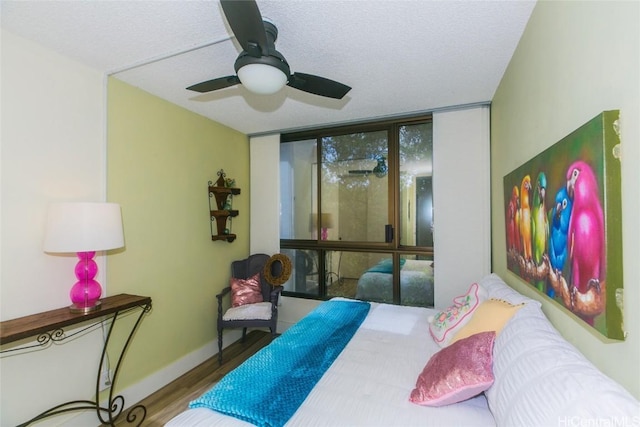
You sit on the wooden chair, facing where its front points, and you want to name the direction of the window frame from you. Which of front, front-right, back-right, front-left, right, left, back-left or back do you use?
left

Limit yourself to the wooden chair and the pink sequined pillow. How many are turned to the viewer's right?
0

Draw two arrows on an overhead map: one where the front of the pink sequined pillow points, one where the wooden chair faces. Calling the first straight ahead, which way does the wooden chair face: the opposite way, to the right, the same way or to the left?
to the left

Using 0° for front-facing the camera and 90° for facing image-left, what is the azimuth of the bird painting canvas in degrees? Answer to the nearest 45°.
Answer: approximately 45°

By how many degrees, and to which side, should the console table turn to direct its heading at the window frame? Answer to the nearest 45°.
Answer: approximately 45° to its left

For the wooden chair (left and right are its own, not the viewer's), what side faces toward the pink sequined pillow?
front

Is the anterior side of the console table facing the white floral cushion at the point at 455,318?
yes

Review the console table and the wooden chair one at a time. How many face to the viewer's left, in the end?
0

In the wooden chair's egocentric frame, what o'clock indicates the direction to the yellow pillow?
The yellow pillow is roughly at 11 o'clock from the wooden chair.

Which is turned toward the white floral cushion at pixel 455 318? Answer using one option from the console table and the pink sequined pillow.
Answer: the console table

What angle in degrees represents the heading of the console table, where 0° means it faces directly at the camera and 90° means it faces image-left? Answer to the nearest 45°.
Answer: approximately 315°

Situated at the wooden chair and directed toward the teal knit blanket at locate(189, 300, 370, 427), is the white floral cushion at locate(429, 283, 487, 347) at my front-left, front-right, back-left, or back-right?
front-left

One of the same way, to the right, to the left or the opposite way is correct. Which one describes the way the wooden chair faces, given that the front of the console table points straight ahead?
to the right

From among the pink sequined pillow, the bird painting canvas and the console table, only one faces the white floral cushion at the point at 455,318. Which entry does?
the console table

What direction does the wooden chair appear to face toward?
toward the camera
